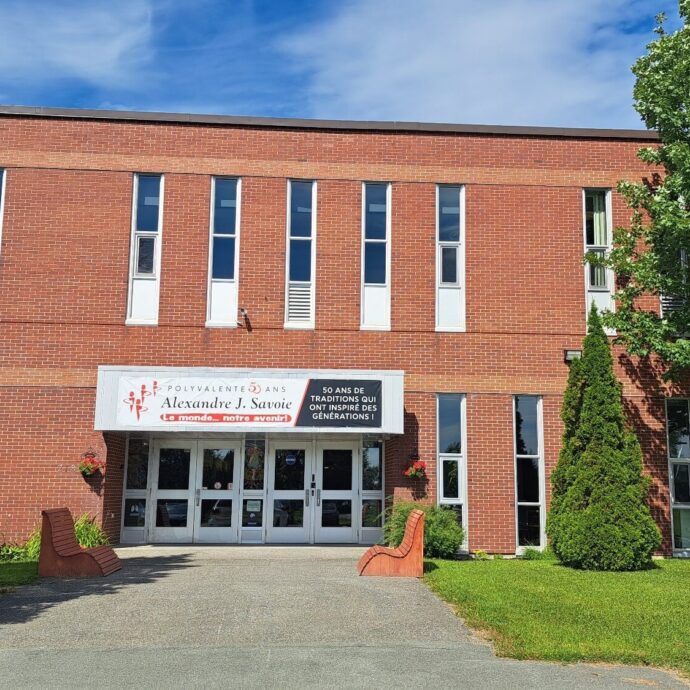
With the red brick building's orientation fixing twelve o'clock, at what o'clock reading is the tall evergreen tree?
The tall evergreen tree is roughly at 10 o'clock from the red brick building.

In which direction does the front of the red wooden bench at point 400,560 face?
to the viewer's left

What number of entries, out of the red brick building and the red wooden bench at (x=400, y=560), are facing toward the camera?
1

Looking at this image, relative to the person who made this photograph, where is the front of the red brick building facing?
facing the viewer

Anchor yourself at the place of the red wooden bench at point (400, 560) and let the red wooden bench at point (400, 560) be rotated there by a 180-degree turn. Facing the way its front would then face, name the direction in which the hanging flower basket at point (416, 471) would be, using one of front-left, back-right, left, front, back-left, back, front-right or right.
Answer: left

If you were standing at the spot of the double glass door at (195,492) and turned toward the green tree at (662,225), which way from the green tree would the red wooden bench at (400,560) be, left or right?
right

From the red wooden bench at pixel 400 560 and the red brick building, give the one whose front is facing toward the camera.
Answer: the red brick building

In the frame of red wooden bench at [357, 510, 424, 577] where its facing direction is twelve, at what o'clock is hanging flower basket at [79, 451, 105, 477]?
The hanging flower basket is roughly at 1 o'clock from the red wooden bench.

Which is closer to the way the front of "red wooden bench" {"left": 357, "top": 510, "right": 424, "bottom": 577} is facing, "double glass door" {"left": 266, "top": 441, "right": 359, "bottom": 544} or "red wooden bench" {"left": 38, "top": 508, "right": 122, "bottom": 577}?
the red wooden bench

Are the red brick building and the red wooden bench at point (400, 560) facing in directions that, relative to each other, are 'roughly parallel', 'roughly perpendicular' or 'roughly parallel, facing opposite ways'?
roughly perpendicular
